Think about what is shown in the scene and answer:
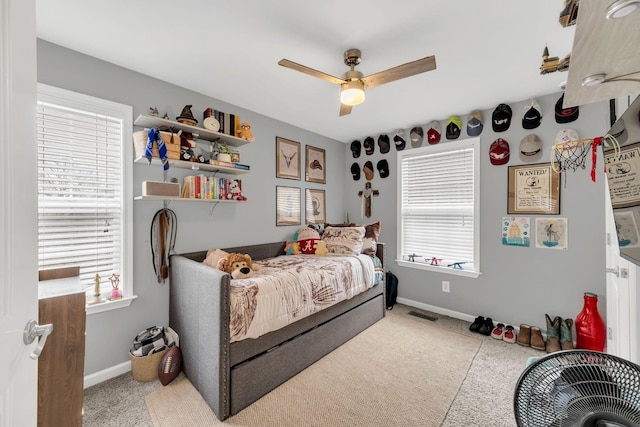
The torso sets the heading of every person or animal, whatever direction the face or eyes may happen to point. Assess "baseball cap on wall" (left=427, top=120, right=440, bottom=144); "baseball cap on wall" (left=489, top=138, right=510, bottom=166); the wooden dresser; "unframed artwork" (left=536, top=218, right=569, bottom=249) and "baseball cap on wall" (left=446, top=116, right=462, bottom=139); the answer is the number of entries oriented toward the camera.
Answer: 4

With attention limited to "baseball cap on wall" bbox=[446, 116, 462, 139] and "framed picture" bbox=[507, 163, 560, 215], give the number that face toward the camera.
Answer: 2

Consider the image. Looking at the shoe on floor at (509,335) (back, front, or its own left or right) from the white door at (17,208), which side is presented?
front

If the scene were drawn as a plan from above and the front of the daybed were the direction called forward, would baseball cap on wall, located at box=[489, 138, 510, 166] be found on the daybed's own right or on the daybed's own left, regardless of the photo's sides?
on the daybed's own left

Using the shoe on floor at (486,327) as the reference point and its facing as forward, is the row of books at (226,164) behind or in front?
in front

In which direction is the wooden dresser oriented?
to the viewer's right

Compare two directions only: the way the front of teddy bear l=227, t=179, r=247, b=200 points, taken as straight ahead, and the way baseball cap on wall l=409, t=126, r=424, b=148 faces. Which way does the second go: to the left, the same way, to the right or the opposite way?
to the right

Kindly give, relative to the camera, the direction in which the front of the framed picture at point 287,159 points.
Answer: facing the viewer and to the right of the viewer

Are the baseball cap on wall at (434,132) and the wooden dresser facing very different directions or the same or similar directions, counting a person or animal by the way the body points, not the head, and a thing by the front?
very different directions

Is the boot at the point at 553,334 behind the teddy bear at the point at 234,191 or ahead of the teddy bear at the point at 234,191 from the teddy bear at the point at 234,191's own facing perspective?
ahead

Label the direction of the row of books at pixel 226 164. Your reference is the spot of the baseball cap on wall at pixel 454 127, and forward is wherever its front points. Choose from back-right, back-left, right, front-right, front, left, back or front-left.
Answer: front-right

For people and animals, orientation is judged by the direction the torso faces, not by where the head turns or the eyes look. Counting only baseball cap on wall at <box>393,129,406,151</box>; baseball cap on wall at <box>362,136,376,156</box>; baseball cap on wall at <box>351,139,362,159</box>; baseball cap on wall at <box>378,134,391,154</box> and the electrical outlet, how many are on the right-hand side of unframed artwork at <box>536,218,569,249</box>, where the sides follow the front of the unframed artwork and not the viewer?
5

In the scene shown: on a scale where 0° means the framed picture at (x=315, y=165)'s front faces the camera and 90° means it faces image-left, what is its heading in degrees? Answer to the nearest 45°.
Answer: approximately 315°

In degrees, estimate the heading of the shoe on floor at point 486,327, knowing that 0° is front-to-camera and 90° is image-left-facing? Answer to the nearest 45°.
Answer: approximately 45°
